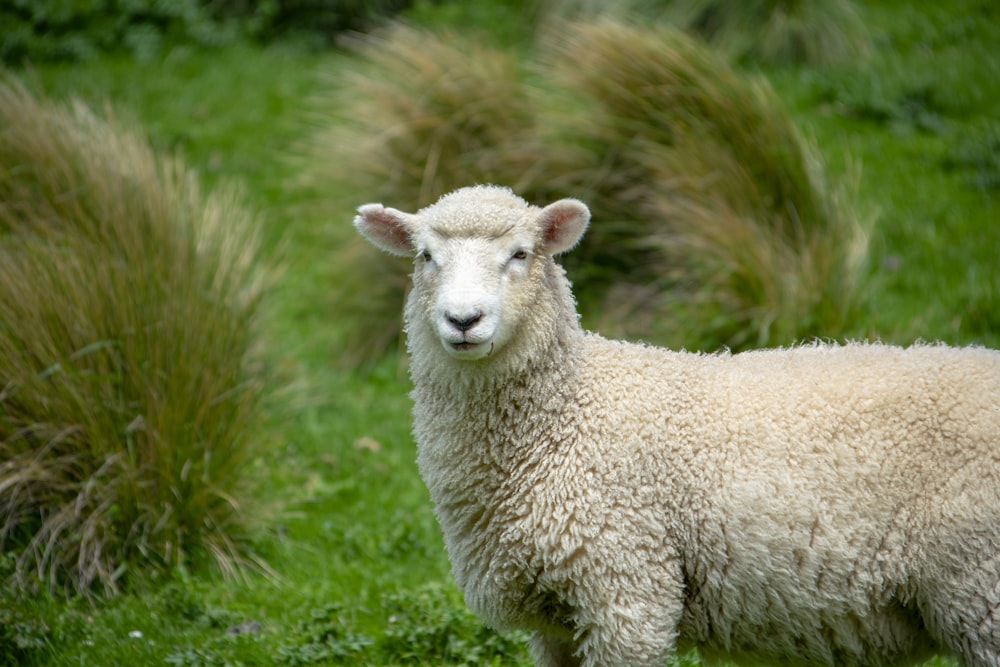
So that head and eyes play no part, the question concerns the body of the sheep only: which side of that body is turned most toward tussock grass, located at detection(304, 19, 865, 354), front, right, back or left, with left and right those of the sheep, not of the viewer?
right

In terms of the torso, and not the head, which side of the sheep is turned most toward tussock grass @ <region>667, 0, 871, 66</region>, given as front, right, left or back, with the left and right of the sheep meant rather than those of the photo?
right

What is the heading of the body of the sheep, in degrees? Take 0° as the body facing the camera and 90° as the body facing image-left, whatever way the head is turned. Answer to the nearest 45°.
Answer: approximately 90°

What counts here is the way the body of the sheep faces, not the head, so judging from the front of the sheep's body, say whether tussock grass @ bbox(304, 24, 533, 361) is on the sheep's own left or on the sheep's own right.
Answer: on the sheep's own right
